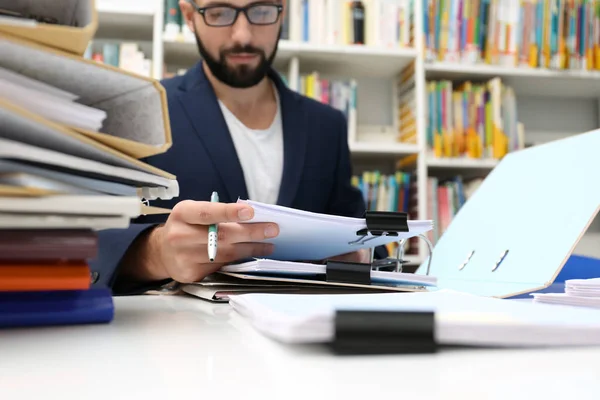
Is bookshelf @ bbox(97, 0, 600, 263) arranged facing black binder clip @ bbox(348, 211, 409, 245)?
yes

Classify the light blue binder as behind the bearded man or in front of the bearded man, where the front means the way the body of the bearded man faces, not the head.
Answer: in front

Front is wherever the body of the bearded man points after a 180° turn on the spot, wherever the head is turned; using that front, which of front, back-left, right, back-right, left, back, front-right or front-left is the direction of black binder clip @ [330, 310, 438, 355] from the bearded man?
back

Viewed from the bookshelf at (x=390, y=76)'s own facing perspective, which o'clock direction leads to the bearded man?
The bearded man is roughly at 1 o'clock from the bookshelf.

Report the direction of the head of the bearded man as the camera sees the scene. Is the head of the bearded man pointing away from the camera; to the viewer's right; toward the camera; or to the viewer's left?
toward the camera

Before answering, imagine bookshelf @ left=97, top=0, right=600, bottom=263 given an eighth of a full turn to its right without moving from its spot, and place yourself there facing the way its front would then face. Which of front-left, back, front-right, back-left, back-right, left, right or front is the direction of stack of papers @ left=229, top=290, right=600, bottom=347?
front-left

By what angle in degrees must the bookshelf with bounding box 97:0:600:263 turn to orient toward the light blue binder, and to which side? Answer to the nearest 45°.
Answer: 0° — it already faces it

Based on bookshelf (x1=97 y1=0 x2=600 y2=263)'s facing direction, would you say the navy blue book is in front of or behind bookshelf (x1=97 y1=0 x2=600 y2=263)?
in front

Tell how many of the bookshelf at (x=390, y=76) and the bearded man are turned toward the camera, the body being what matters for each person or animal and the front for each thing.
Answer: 2

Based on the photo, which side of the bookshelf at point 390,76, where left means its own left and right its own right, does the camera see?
front

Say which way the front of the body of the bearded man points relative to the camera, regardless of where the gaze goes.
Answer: toward the camera

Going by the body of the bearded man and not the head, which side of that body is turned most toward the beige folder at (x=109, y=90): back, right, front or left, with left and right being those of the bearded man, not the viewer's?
front

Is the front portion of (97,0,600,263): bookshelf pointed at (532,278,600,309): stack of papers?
yes

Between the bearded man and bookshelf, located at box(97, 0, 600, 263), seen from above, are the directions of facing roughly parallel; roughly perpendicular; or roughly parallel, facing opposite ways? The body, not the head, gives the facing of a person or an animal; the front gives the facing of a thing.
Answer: roughly parallel
